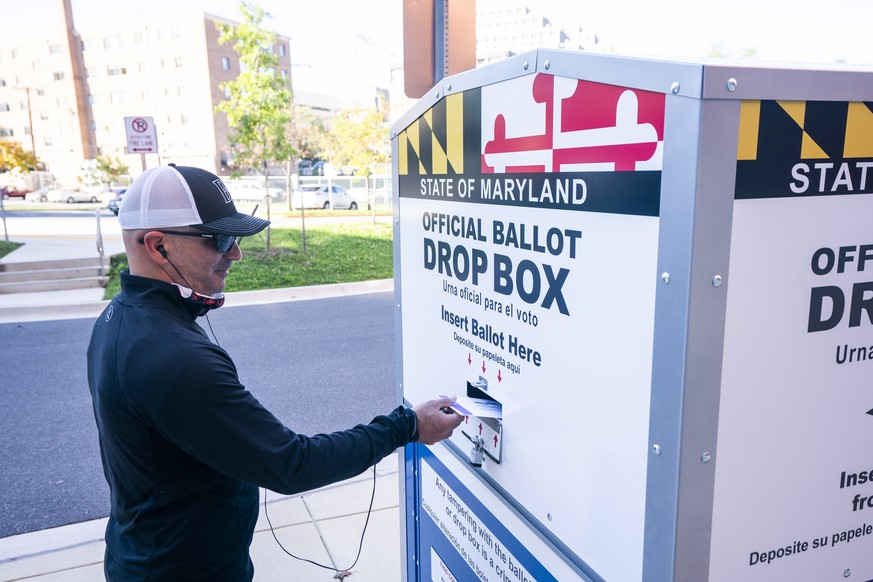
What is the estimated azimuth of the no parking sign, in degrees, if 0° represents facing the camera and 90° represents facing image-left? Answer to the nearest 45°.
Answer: approximately 0°

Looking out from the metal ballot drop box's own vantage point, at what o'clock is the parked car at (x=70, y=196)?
The parked car is roughly at 3 o'clock from the metal ballot drop box.

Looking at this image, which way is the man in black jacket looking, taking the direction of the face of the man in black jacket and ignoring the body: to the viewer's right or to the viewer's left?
to the viewer's right

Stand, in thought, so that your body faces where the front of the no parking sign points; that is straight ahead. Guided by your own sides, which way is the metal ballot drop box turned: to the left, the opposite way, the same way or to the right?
to the right

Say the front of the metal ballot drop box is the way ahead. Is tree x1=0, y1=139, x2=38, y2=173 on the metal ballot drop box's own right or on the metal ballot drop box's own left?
on the metal ballot drop box's own right

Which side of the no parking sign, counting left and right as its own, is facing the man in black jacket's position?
front

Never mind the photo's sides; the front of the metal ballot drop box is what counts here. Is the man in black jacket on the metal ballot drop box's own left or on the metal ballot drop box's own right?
on the metal ballot drop box's own right

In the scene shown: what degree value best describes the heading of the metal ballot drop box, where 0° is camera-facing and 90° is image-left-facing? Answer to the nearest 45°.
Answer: approximately 45°

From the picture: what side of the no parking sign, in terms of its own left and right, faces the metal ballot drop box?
front

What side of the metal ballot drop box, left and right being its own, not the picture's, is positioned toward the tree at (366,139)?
right

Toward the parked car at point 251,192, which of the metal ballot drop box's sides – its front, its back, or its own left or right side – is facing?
right

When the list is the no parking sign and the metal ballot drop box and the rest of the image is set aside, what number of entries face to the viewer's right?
0

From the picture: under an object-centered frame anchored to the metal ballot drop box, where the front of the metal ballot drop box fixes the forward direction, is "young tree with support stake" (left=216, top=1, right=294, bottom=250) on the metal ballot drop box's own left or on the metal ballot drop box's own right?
on the metal ballot drop box's own right
